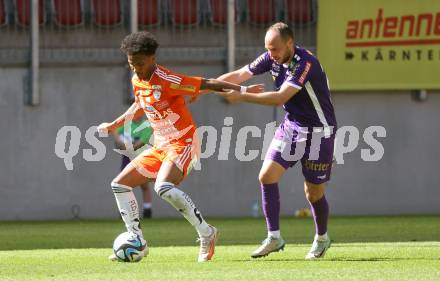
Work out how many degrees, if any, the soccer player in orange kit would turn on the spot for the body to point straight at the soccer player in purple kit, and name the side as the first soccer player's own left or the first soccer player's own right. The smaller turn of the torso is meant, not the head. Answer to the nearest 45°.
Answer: approximately 135° to the first soccer player's own left

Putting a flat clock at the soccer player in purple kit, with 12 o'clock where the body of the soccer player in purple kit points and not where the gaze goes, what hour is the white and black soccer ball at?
The white and black soccer ball is roughly at 1 o'clock from the soccer player in purple kit.

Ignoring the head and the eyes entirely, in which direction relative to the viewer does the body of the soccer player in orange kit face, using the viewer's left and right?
facing the viewer and to the left of the viewer

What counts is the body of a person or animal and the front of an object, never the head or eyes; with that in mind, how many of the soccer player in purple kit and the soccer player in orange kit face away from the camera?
0

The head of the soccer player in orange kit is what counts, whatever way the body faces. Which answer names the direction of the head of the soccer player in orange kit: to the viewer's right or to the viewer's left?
to the viewer's left

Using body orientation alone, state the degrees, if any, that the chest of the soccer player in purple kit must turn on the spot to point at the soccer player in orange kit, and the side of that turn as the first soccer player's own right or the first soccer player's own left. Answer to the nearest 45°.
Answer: approximately 45° to the first soccer player's own right
